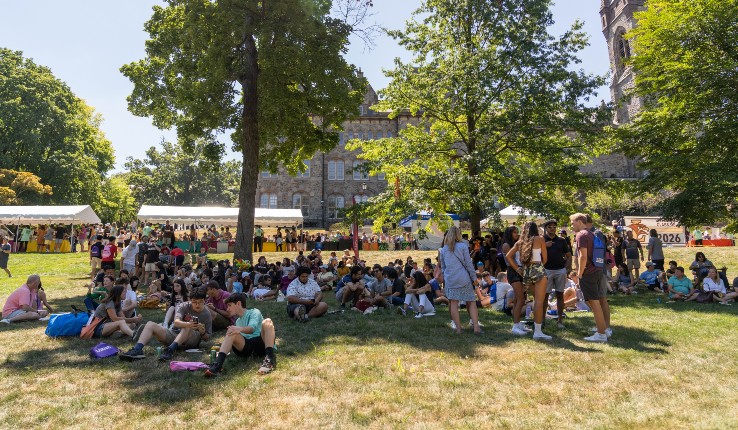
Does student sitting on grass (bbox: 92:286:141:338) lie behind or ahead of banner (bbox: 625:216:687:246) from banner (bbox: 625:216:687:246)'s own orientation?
ahead

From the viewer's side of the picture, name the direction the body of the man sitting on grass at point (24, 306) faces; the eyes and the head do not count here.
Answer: to the viewer's right

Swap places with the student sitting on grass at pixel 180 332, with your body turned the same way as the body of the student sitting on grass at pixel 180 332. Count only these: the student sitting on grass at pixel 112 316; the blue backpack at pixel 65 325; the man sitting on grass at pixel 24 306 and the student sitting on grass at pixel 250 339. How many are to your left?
1

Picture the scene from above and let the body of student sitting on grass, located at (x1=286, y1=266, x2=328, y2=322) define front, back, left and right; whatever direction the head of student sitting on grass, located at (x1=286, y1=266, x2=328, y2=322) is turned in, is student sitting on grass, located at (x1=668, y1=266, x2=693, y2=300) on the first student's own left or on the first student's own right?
on the first student's own left

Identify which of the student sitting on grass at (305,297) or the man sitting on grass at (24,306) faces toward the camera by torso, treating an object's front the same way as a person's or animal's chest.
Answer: the student sitting on grass at (305,297)

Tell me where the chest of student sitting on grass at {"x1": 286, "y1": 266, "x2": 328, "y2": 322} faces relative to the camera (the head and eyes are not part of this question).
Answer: toward the camera

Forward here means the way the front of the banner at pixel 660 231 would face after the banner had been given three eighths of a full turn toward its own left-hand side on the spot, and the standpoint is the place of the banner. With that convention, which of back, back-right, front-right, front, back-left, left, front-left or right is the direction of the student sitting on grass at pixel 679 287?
back-right

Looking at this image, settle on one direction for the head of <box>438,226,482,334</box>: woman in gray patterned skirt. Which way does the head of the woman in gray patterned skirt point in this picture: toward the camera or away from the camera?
away from the camera

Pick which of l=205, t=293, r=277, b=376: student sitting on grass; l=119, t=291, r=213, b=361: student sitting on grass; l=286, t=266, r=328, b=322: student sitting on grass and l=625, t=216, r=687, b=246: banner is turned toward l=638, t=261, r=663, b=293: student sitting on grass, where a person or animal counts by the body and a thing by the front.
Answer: the banner

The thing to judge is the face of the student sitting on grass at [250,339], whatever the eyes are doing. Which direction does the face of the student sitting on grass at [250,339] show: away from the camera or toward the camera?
toward the camera

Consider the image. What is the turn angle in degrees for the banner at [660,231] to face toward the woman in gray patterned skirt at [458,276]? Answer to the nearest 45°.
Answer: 0° — it already faces them

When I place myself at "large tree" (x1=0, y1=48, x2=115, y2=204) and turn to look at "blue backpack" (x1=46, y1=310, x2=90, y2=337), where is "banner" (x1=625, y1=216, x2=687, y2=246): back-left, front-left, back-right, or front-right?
front-left

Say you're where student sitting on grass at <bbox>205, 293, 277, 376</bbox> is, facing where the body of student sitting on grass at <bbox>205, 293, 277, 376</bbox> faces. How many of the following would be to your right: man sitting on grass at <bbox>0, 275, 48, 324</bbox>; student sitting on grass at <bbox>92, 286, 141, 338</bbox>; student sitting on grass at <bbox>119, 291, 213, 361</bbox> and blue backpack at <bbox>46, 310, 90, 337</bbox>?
4

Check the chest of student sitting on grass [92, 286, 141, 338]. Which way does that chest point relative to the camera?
to the viewer's right

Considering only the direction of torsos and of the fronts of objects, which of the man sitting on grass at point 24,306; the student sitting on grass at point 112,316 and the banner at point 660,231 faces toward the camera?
the banner

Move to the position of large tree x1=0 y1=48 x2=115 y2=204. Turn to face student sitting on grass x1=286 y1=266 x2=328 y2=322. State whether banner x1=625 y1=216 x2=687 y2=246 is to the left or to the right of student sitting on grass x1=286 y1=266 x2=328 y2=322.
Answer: left

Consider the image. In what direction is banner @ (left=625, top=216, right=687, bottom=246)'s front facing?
toward the camera
